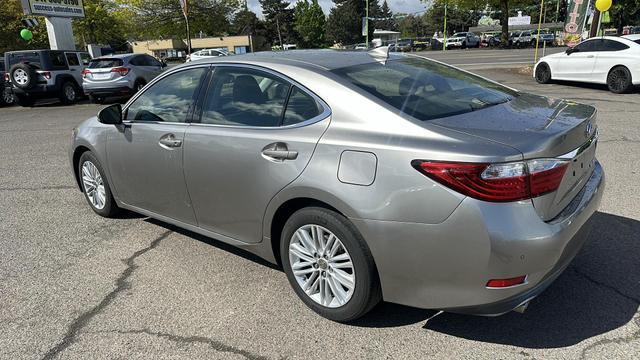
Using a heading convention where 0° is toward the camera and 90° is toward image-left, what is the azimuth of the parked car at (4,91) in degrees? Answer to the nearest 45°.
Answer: approximately 225°

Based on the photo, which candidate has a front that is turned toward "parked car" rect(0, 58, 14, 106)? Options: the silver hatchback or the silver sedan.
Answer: the silver sedan

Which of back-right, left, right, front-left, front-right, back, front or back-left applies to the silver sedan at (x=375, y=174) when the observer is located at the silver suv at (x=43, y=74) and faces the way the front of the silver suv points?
back-right

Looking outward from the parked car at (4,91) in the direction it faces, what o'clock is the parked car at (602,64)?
the parked car at (602,64) is roughly at 3 o'clock from the parked car at (4,91).

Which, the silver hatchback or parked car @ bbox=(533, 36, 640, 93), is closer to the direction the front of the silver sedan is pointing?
the silver hatchback

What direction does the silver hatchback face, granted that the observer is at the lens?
facing away from the viewer and to the right of the viewer

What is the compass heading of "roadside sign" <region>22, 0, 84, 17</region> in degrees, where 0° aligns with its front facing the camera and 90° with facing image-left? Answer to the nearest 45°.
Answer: approximately 0°

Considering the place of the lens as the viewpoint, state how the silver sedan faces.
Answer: facing away from the viewer and to the left of the viewer

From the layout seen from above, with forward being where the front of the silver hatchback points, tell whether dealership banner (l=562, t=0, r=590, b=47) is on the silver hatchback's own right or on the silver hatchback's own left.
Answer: on the silver hatchback's own right
